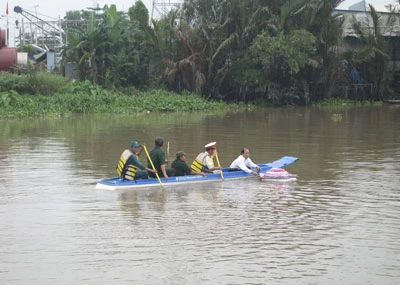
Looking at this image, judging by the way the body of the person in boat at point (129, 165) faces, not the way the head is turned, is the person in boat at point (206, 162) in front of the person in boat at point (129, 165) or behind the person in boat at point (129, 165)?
in front

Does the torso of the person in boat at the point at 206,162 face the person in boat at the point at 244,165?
yes

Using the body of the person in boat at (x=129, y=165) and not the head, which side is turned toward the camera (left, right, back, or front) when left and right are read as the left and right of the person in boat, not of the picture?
right

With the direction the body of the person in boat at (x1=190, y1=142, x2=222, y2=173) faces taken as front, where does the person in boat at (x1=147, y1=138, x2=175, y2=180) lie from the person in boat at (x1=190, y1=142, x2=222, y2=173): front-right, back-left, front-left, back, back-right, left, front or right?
back-right

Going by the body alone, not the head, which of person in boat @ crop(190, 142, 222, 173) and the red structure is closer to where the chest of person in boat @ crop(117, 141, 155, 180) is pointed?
the person in boat

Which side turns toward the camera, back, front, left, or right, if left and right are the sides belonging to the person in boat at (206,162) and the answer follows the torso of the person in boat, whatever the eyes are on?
right

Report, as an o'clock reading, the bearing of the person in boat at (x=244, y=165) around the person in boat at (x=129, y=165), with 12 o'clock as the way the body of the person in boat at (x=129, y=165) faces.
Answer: the person in boat at (x=244, y=165) is roughly at 11 o'clock from the person in boat at (x=129, y=165).

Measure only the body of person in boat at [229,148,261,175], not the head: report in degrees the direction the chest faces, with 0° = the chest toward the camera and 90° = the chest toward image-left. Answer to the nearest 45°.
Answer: approximately 315°

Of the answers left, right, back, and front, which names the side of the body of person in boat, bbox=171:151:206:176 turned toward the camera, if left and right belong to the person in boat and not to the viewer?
right

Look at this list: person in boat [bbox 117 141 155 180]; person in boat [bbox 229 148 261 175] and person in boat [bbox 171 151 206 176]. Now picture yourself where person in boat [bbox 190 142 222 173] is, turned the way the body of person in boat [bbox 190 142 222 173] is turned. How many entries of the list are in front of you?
1

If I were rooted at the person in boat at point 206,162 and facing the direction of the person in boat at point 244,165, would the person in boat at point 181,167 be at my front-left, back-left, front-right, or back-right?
back-right

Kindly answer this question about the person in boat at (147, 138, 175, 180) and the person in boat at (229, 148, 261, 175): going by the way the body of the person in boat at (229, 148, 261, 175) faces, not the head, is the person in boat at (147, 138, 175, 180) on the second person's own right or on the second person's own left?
on the second person's own right
